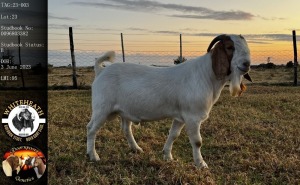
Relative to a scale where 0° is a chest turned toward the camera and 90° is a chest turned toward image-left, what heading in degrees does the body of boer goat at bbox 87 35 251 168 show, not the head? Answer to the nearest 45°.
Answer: approximately 270°
